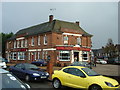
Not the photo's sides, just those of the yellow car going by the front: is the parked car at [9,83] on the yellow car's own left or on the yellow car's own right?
on the yellow car's own right

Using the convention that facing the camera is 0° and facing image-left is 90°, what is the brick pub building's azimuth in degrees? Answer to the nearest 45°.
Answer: approximately 315°

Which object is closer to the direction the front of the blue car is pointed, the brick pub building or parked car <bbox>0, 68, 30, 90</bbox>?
the parked car
